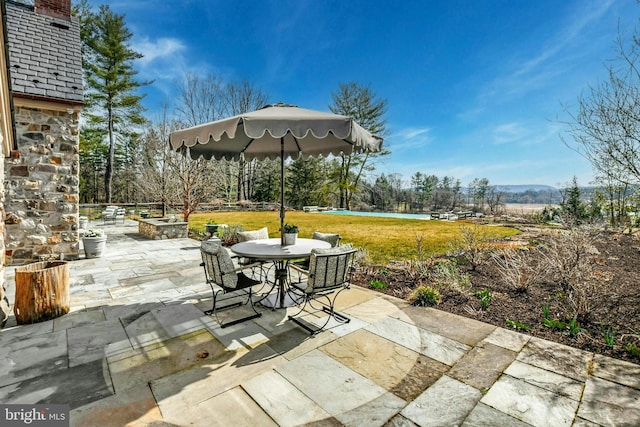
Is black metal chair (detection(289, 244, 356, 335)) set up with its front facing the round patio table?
yes

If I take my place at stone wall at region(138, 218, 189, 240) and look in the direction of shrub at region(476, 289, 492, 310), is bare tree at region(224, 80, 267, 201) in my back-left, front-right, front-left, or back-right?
back-left

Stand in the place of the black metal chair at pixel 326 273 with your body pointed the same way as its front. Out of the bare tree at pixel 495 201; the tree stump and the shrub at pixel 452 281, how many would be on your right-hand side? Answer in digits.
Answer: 2

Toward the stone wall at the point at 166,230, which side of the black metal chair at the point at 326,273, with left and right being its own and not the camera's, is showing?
front

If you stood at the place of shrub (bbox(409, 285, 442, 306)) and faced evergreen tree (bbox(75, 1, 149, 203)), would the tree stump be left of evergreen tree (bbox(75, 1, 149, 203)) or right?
left

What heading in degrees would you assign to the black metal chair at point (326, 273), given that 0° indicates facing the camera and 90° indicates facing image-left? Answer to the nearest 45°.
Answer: approximately 135°

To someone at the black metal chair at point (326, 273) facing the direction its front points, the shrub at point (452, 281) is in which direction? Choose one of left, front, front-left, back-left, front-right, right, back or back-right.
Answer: right

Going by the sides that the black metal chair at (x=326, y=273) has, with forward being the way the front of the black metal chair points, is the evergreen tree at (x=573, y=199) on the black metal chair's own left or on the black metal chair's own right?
on the black metal chair's own right

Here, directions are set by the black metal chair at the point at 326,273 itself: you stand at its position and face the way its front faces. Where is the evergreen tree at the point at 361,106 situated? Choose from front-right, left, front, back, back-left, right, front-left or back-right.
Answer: front-right

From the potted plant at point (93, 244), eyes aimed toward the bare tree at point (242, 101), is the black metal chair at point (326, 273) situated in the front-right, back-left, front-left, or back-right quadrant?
back-right
